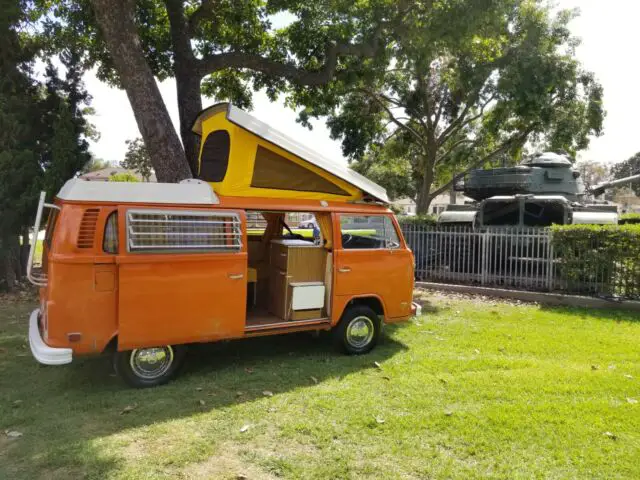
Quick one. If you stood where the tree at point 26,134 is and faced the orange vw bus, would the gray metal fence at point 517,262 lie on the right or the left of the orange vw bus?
left

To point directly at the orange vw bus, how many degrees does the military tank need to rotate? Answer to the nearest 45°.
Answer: approximately 180°

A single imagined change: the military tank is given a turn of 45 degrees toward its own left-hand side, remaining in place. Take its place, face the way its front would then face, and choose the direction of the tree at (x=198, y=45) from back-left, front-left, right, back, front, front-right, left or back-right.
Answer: left
